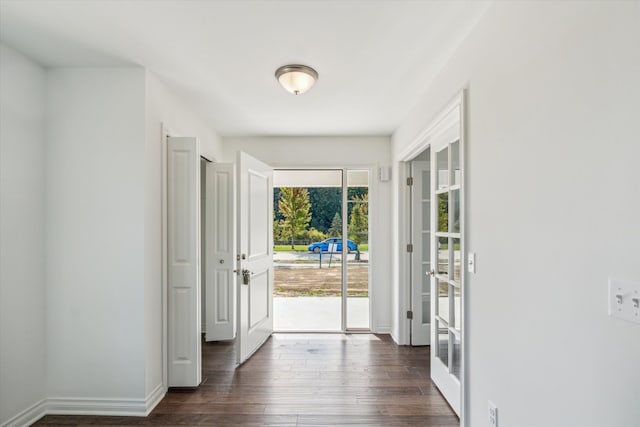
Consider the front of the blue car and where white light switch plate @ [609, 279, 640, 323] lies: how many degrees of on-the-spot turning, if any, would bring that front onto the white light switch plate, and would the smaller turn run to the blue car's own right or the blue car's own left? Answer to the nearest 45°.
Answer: approximately 90° to the blue car's own left

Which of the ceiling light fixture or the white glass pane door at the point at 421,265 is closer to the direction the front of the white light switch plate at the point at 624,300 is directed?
the ceiling light fixture

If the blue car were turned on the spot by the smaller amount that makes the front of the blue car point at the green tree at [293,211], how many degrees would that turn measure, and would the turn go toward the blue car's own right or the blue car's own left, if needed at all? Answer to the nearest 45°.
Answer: approximately 45° to the blue car's own right

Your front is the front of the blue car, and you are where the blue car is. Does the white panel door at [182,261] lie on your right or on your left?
on your left

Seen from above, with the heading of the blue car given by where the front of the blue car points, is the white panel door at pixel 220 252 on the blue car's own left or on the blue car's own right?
on the blue car's own left

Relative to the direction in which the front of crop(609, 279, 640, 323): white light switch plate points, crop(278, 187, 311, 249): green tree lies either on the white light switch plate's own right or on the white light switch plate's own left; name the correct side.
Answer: on the white light switch plate's own right
